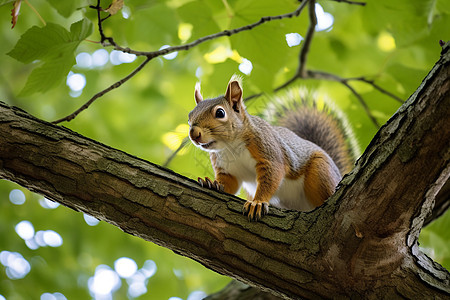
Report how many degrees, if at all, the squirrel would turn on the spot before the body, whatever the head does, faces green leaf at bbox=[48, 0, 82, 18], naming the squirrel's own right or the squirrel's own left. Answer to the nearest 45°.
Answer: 0° — it already faces it

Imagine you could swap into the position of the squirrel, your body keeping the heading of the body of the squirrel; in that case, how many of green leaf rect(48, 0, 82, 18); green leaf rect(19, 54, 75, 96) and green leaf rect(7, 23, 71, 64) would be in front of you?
3

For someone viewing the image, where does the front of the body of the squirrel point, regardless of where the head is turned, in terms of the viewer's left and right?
facing the viewer and to the left of the viewer

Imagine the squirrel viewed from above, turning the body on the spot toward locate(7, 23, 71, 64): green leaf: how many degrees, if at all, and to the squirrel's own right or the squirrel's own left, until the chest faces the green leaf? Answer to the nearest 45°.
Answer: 0° — it already faces it
